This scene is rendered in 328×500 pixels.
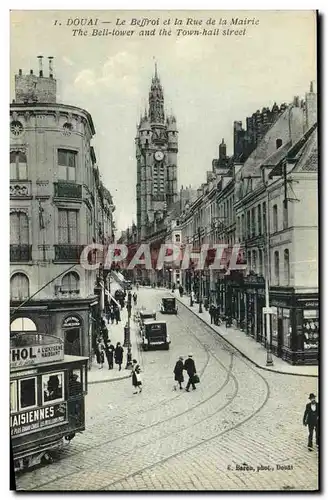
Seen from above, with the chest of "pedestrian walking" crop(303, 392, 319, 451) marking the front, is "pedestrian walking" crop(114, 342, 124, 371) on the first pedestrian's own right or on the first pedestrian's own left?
on the first pedestrian's own right
